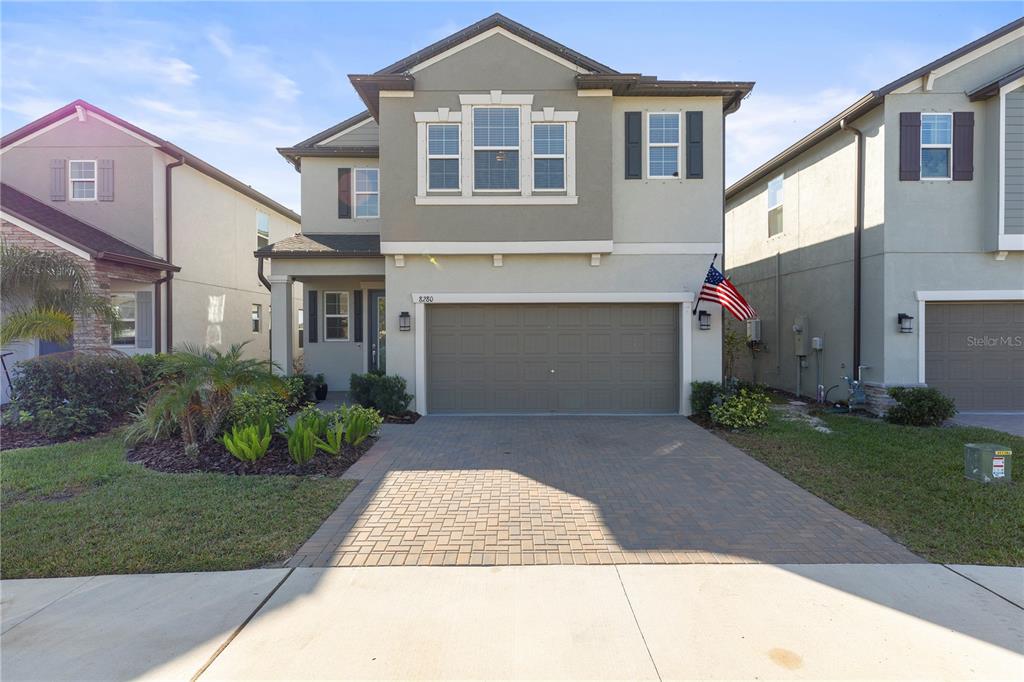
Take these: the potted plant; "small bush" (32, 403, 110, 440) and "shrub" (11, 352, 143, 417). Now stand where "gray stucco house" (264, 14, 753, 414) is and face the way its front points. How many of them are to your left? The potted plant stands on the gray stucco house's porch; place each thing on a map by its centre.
0

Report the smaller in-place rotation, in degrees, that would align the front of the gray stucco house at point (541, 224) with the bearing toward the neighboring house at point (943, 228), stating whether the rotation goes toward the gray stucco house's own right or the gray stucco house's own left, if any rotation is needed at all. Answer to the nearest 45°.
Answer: approximately 90° to the gray stucco house's own left

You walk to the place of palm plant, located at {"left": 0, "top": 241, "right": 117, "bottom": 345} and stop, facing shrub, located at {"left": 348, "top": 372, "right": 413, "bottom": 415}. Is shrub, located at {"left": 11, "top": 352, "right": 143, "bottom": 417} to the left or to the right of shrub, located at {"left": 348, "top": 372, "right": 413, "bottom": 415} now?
right

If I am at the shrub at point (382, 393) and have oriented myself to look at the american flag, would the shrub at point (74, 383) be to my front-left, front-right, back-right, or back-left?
back-right

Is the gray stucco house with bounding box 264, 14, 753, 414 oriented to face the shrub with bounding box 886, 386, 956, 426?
no

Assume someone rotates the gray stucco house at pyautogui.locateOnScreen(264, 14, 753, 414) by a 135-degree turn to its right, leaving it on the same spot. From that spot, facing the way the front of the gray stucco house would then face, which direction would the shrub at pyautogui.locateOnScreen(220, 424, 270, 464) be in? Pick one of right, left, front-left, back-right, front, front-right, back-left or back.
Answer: left

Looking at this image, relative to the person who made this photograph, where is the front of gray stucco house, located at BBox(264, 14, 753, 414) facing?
facing the viewer

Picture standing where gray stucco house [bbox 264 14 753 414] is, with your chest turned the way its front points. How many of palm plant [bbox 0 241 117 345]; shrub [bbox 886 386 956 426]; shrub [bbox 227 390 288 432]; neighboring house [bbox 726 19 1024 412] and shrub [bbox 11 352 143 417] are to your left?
2

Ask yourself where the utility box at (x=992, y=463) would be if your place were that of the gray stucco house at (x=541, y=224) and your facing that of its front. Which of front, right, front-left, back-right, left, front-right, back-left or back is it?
front-left

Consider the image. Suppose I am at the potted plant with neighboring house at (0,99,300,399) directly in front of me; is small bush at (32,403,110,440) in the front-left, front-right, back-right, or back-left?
front-left

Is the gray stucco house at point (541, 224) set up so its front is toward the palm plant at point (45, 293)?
no

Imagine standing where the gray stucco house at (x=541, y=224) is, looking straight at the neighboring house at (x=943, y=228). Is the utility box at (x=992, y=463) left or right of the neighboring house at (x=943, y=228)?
right

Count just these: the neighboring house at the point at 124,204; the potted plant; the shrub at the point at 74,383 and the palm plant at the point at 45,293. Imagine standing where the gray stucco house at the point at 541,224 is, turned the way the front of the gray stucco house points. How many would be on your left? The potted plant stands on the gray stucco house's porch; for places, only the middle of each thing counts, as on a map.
0

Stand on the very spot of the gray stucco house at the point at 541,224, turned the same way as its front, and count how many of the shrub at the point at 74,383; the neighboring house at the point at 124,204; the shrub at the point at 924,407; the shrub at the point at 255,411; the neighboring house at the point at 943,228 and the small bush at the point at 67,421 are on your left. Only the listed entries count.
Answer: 2

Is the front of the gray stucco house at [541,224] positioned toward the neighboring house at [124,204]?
no

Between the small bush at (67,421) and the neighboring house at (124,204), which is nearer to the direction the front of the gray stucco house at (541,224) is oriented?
the small bush

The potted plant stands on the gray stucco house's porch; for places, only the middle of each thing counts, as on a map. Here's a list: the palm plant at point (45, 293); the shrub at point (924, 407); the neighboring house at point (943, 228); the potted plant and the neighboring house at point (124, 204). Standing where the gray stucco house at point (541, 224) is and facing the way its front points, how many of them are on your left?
2
